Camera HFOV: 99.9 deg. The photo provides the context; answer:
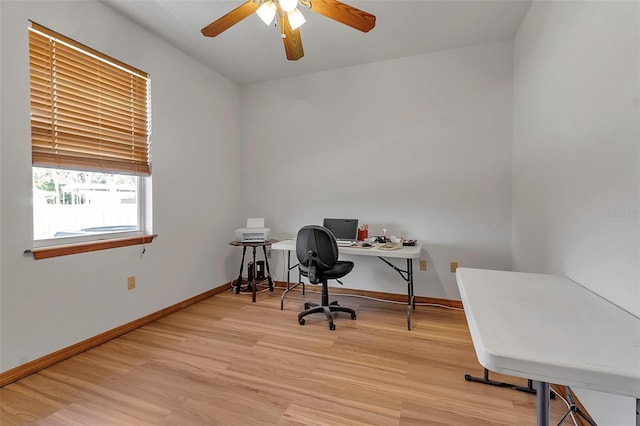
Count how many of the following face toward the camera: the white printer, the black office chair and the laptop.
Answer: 2

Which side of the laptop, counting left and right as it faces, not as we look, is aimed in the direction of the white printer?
right

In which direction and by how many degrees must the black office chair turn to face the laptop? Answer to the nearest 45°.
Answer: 0° — it already faces it

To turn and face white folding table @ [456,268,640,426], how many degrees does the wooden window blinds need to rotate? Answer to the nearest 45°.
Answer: approximately 45° to its right

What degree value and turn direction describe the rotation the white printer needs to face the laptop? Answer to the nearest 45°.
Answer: approximately 45° to its left

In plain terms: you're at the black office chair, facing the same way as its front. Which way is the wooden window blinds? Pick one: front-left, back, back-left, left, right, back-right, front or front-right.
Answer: back-left

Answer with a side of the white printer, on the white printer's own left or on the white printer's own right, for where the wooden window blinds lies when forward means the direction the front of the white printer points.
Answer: on the white printer's own right

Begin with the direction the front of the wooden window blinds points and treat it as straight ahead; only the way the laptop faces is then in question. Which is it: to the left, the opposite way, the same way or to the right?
to the right

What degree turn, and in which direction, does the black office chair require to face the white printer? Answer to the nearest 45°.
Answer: approximately 90° to its left

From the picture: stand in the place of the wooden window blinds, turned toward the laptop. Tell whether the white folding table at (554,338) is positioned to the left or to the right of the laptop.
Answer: right

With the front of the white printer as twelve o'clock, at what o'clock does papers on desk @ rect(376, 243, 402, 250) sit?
The papers on desk is roughly at 10 o'clock from the white printer.

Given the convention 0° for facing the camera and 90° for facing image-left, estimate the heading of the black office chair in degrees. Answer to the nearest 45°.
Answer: approximately 225°

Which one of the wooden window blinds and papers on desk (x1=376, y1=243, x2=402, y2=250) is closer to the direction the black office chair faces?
the papers on desk

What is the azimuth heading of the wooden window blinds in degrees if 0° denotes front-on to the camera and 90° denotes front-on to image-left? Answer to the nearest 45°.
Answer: approximately 315°

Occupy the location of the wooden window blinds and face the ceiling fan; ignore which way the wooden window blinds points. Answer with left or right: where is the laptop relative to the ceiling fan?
left
